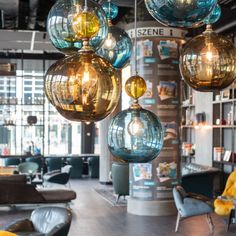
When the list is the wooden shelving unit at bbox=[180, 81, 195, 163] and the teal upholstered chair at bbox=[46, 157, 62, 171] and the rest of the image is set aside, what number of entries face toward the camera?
1

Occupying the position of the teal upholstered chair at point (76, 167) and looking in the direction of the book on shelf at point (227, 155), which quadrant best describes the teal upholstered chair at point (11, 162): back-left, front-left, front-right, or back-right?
back-right

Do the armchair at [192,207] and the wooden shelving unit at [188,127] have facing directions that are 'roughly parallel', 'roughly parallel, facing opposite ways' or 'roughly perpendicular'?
roughly perpendicular
